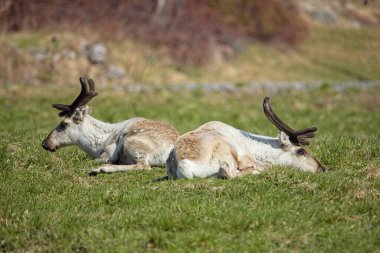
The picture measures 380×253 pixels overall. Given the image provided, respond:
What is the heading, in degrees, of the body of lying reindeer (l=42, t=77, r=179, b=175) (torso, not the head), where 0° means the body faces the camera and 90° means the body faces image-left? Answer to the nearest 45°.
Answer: approximately 90°

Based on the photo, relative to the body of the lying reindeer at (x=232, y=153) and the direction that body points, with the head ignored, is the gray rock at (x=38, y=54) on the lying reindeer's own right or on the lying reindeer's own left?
on the lying reindeer's own left

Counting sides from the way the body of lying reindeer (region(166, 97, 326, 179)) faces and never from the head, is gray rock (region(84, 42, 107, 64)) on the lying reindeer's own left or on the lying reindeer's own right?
on the lying reindeer's own left

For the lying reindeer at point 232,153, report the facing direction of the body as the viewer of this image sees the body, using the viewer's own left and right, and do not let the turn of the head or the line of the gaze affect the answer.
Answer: facing to the right of the viewer

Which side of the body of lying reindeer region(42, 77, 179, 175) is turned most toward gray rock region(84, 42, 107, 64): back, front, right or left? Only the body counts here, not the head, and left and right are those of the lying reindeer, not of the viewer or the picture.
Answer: right

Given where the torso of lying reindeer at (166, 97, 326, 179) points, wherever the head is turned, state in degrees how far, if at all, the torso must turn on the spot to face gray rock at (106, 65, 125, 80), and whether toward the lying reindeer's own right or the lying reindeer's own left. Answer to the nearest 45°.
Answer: approximately 90° to the lying reindeer's own left

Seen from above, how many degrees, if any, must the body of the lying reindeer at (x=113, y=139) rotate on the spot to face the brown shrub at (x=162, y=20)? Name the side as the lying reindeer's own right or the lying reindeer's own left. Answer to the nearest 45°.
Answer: approximately 90° to the lying reindeer's own right

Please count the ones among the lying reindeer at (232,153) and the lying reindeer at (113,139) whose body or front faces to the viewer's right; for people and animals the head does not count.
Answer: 1

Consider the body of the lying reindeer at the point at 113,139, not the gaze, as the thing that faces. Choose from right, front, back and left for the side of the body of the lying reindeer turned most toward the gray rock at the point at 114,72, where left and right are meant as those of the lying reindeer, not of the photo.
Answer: right

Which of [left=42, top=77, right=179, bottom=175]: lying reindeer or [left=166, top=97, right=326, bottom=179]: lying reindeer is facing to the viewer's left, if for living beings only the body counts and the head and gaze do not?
[left=42, top=77, right=179, bottom=175]: lying reindeer

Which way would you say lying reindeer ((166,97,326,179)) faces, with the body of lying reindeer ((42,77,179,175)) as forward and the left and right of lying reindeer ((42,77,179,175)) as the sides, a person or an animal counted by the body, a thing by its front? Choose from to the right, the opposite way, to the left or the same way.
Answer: the opposite way

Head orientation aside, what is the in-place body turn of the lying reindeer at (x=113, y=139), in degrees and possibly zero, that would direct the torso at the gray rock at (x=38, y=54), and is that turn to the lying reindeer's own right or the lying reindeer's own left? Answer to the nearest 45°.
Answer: approximately 90° to the lying reindeer's own right

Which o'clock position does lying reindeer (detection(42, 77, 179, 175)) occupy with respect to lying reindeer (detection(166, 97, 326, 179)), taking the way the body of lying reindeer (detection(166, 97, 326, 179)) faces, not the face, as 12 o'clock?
lying reindeer (detection(42, 77, 179, 175)) is roughly at 7 o'clock from lying reindeer (detection(166, 97, 326, 179)).
